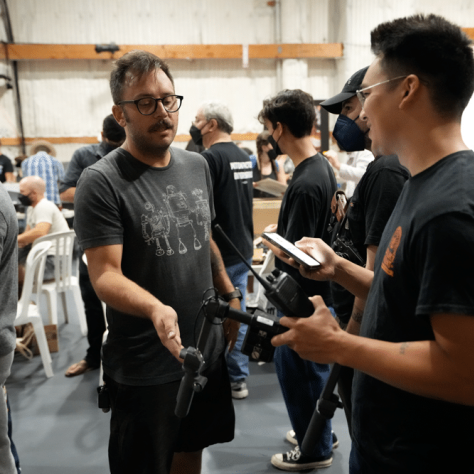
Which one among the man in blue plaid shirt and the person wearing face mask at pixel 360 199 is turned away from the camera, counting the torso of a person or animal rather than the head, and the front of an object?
the man in blue plaid shirt

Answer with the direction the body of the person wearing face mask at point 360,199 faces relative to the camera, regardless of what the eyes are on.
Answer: to the viewer's left

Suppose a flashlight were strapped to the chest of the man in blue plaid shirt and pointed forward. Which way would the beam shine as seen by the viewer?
away from the camera

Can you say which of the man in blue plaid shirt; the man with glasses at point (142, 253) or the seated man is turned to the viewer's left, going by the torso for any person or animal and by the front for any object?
the seated man

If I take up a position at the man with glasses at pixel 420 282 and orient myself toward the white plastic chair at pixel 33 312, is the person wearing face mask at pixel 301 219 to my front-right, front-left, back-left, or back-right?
front-right

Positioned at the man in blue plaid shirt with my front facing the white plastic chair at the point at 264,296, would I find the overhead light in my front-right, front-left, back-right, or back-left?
back-left

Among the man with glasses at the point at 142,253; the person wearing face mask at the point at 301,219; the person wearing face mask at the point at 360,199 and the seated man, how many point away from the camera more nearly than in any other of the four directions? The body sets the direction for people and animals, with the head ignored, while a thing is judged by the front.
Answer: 0

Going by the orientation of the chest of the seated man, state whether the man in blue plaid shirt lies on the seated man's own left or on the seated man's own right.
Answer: on the seated man's own right

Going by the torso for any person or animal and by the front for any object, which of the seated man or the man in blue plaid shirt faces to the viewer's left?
the seated man

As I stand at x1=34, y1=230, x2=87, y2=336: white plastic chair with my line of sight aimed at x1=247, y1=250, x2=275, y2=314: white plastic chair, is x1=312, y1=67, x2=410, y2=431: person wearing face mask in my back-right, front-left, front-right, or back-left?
front-right

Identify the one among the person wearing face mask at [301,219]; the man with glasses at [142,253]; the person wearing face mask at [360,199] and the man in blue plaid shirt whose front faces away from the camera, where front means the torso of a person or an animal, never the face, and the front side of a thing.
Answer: the man in blue plaid shirt

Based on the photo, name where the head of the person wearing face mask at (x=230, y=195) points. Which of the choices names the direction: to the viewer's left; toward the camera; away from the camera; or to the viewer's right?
to the viewer's left

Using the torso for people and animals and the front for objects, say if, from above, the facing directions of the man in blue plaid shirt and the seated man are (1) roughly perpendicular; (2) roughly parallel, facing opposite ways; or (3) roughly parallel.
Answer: roughly perpendicular

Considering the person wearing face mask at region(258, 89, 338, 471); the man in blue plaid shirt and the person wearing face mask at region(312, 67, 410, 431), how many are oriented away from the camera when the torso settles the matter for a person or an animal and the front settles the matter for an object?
1
